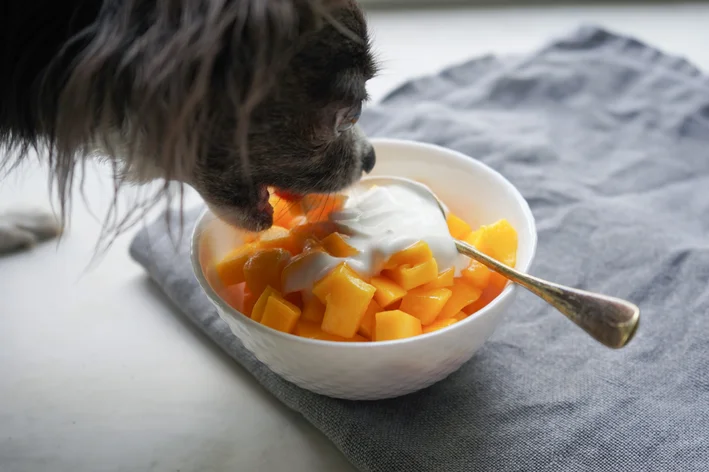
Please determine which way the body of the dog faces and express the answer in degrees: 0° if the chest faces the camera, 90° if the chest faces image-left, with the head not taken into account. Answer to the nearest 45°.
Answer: approximately 270°
